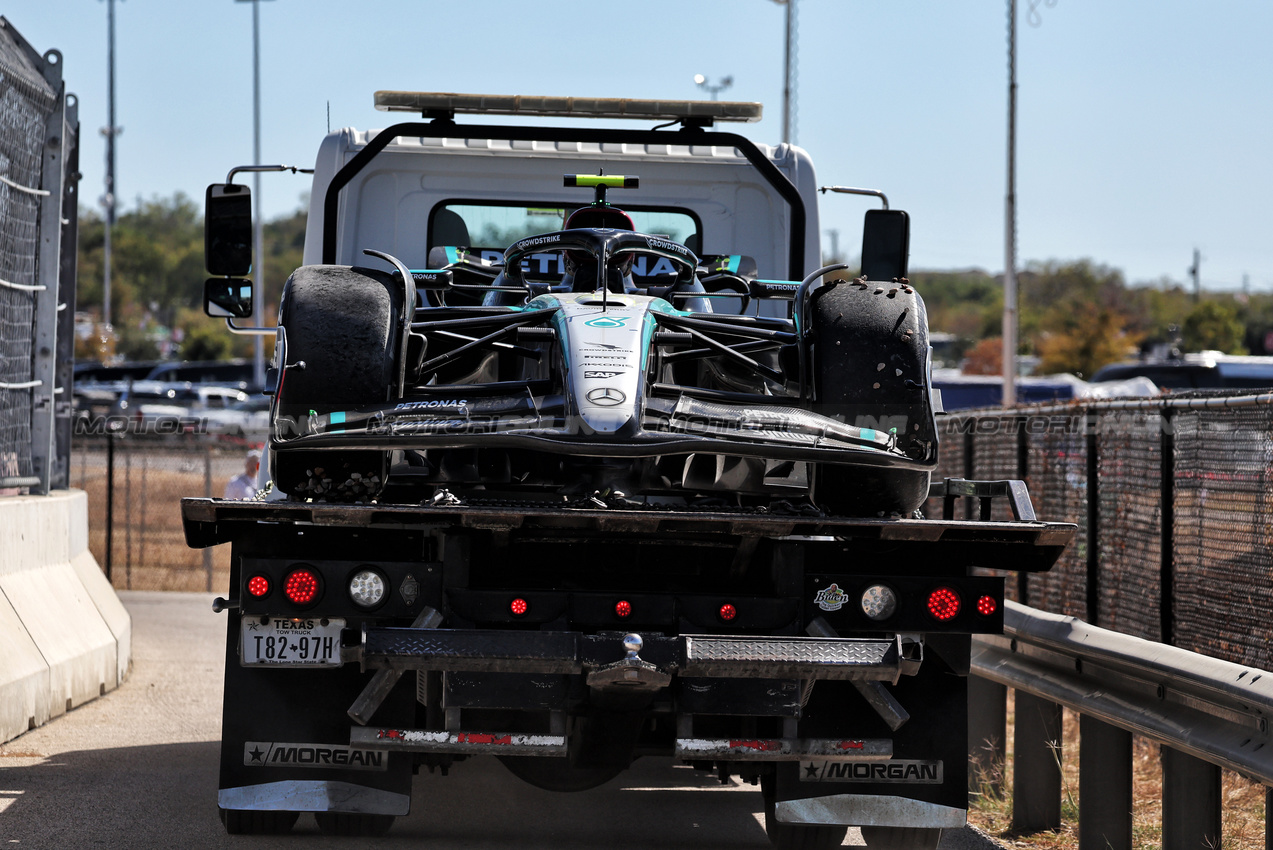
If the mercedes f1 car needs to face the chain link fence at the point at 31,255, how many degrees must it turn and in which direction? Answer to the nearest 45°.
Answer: approximately 135° to its right

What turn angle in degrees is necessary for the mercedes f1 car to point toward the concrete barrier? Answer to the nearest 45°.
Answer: approximately 135° to its right

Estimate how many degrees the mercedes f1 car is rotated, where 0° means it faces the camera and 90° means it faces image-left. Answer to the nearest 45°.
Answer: approximately 0°

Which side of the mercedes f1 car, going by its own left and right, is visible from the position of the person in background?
back

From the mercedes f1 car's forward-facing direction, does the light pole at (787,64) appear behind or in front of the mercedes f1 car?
behind

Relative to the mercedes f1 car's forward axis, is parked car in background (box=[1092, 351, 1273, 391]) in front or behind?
behind

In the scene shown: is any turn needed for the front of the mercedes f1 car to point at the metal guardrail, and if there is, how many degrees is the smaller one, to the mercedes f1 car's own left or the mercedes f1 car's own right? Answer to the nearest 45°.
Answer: approximately 90° to the mercedes f1 car's own left

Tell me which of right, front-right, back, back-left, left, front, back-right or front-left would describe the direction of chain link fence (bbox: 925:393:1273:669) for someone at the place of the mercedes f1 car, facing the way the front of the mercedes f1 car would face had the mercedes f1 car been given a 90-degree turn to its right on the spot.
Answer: back-right

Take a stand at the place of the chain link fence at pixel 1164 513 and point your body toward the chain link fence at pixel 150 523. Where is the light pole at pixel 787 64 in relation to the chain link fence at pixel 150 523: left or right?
right
